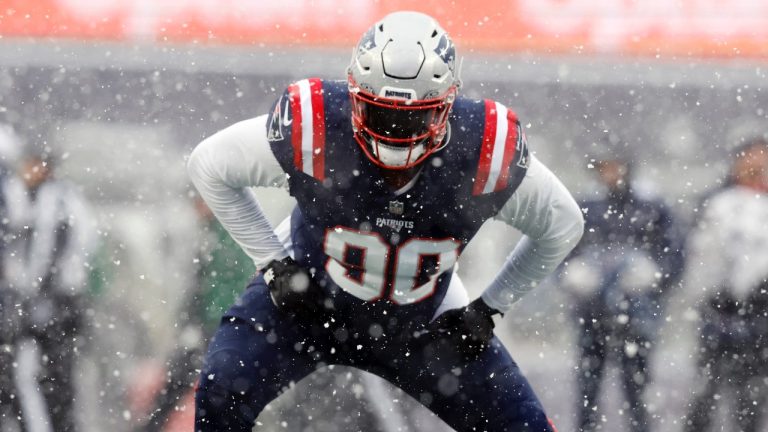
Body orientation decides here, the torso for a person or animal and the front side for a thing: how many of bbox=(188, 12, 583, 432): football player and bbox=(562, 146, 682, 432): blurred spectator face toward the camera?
2

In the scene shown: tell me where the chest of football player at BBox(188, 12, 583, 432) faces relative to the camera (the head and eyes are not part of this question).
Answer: toward the camera

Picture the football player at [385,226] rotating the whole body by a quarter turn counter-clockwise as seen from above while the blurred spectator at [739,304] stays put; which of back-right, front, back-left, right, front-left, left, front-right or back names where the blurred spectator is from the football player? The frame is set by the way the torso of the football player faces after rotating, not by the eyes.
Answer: front-left

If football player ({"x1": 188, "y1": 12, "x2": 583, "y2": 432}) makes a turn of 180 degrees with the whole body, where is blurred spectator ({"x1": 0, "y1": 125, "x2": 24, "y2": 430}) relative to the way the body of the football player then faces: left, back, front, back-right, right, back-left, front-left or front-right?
front-left

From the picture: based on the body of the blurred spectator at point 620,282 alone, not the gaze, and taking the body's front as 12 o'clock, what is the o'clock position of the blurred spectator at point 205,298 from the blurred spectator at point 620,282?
the blurred spectator at point 205,298 is roughly at 3 o'clock from the blurred spectator at point 620,282.

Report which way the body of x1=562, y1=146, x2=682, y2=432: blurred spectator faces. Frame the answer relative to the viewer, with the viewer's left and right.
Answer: facing the viewer

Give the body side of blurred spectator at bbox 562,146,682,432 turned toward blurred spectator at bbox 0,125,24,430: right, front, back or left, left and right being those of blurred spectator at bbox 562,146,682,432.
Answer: right

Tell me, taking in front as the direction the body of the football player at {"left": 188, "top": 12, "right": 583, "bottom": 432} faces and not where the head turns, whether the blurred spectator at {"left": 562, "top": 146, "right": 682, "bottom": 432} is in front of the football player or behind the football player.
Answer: behind

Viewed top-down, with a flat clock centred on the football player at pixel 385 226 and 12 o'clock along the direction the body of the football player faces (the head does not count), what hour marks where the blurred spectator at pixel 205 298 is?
The blurred spectator is roughly at 5 o'clock from the football player.
